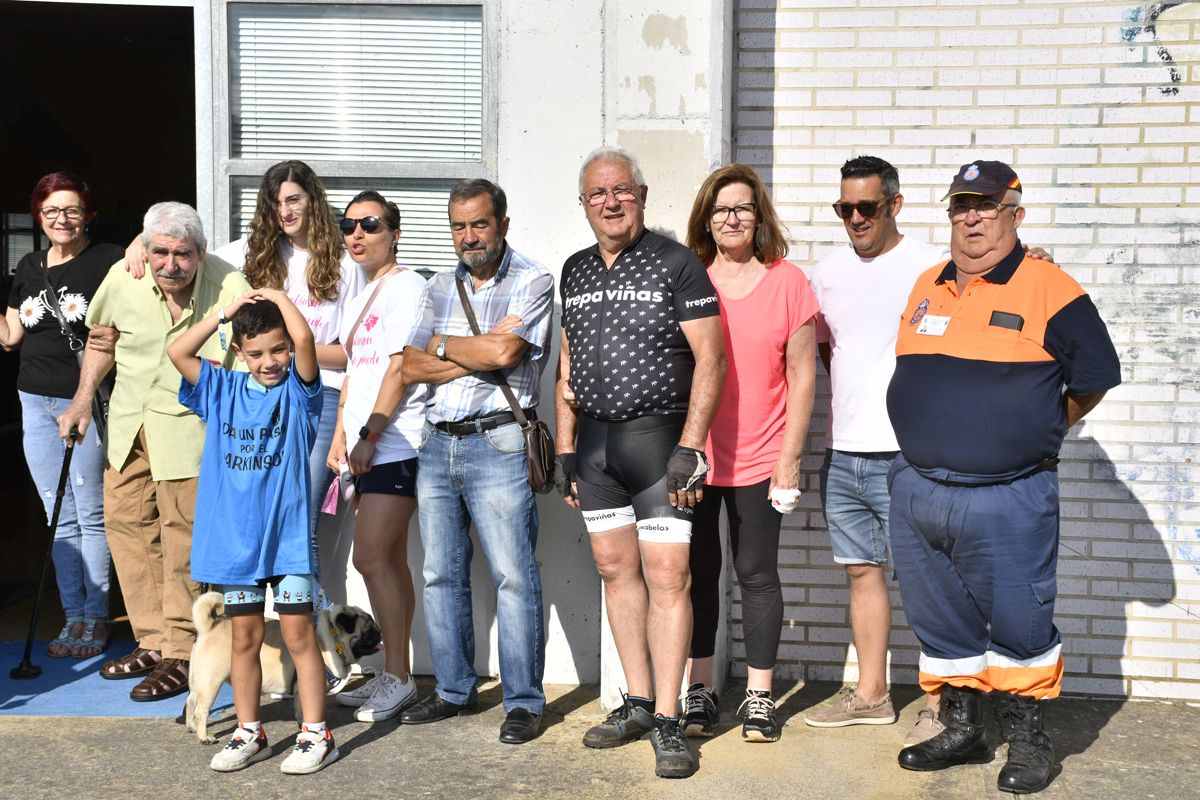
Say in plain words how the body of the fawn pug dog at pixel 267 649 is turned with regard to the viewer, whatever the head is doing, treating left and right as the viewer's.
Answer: facing to the right of the viewer

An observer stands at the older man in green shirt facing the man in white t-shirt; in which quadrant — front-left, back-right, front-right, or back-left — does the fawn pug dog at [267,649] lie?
front-right

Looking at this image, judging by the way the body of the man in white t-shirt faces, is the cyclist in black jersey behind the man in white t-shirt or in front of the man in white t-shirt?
in front

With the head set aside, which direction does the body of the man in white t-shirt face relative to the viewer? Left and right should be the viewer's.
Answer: facing the viewer and to the left of the viewer

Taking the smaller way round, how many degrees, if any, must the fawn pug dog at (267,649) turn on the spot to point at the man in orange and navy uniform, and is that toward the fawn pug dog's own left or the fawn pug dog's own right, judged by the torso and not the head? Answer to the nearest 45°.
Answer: approximately 45° to the fawn pug dog's own right

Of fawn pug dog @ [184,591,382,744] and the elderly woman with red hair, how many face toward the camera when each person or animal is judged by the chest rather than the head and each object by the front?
1

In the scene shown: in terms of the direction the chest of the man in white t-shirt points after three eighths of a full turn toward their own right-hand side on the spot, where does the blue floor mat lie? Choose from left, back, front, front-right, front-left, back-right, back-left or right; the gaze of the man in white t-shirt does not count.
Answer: left

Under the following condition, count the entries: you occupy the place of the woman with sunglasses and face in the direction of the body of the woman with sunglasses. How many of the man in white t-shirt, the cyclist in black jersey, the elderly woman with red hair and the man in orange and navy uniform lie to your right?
1

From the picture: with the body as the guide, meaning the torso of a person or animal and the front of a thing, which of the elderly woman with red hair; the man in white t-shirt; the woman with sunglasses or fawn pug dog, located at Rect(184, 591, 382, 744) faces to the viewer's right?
the fawn pug dog

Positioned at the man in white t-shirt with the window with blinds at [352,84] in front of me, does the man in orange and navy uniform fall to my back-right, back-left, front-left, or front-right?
back-left

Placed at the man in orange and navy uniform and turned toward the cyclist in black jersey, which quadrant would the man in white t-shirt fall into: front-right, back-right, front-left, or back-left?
front-right

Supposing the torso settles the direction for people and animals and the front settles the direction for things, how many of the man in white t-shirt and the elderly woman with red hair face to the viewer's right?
0

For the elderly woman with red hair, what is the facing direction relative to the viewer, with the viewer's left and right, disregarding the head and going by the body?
facing the viewer

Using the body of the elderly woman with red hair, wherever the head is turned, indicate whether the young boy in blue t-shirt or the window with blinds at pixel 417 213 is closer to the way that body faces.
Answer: the young boy in blue t-shirt

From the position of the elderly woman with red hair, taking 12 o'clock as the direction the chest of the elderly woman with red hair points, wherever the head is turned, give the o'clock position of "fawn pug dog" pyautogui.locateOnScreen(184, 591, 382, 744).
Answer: The fawn pug dog is roughly at 11 o'clock from the elderly woman with red hair.
